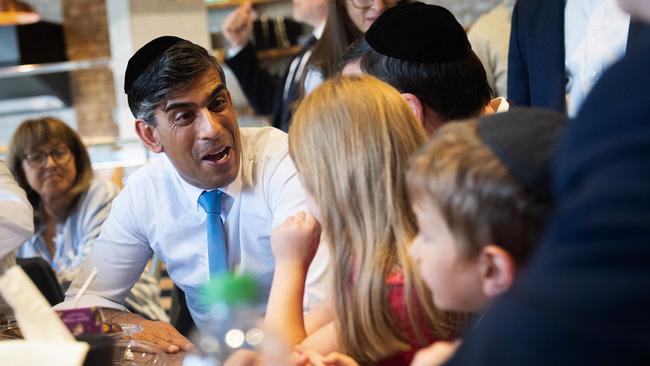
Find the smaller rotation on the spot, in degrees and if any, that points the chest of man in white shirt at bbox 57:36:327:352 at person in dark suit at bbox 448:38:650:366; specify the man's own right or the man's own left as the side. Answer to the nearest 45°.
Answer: approximately 45° to the man's own right

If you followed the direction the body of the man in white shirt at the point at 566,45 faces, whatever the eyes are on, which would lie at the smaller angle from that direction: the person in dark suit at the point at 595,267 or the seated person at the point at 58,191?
the person in dark suit

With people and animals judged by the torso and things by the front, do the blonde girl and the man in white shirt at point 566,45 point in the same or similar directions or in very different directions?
very different directions

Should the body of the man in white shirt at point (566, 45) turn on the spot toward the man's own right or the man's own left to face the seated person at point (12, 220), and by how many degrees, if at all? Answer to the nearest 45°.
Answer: approximately 90° to the man's own right

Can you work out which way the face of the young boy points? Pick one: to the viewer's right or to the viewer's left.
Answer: to the viewer's left

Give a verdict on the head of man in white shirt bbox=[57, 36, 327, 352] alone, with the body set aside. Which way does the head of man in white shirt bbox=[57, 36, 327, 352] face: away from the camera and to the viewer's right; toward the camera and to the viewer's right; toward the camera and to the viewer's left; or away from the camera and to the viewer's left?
toward the camera and to the viewer's right

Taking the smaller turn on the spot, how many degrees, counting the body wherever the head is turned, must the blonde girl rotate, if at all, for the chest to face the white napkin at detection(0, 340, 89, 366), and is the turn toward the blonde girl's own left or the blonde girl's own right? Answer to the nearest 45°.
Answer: approximately 90° to the blonde girl's own left

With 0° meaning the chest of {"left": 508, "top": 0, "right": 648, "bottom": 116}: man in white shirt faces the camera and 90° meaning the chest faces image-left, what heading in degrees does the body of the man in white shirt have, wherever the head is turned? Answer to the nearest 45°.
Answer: approximately 315°

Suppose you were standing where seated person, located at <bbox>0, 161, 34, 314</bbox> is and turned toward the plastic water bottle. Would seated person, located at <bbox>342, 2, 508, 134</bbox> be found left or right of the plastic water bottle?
left

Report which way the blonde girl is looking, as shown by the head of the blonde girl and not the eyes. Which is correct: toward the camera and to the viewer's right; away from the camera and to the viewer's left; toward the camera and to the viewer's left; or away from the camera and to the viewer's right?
away from the camera and to the viewer's left

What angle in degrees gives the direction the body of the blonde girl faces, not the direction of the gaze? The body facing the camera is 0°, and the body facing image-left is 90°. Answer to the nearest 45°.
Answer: approximately 135°
